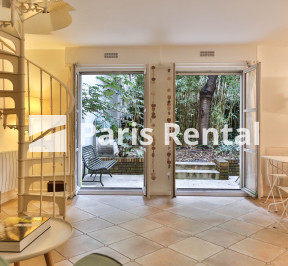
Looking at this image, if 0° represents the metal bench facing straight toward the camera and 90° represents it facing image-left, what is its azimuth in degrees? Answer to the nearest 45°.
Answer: approximately 315°

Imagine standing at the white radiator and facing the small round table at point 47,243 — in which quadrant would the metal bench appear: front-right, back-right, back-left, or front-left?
back-left

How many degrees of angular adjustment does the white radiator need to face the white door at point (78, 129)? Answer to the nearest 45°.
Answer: approximately 45° to its left

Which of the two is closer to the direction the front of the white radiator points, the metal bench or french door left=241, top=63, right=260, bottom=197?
the french door

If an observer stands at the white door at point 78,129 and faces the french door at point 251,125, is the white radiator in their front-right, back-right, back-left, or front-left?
back-right

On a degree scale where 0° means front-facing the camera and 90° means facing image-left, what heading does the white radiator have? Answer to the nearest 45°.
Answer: approximately 315°

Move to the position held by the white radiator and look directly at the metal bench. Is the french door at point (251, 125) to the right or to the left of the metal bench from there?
right

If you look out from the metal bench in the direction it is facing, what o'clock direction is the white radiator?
The white radiator is roughly at 3 o'clock from the metal bench.
